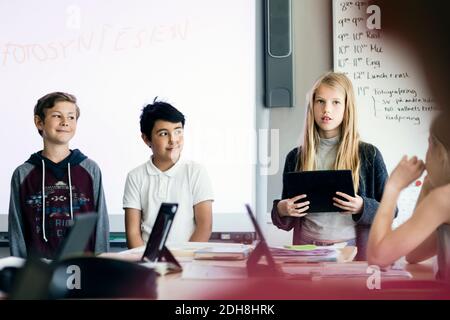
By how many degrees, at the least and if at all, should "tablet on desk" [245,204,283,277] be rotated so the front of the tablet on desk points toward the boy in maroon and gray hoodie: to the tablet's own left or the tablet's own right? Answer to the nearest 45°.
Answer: approximately 135° to the tablet's own left

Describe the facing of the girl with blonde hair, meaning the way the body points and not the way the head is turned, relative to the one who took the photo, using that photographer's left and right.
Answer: facing the viewer

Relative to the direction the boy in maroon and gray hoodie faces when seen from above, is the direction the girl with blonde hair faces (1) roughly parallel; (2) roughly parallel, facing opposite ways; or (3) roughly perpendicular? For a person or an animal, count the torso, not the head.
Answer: roughly parallel

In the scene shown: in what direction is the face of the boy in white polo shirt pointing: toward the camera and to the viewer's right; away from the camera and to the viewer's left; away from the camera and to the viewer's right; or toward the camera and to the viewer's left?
toward the camera and to the viewer's right

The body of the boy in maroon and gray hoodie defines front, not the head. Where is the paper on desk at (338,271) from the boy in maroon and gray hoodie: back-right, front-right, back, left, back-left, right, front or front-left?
front-left

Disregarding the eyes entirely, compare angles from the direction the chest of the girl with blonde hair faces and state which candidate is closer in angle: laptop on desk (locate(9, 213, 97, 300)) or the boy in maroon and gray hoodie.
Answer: the laptop on desk

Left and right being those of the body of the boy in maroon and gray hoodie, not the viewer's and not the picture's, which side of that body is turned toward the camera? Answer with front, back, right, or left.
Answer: front

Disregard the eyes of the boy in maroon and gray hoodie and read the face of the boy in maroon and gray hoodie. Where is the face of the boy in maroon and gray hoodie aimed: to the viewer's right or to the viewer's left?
to the viewer's right

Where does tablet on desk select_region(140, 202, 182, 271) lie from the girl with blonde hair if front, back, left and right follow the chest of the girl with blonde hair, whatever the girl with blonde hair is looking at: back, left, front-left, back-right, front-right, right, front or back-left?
front-right

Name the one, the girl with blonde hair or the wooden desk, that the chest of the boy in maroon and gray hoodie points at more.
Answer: the wooden desk

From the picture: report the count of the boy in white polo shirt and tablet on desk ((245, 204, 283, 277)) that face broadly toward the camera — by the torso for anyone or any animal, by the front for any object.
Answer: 1
